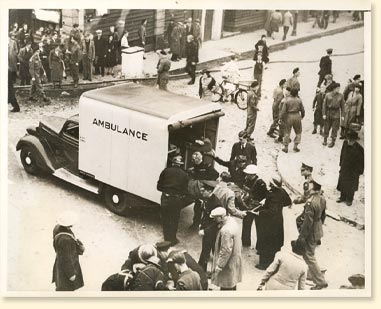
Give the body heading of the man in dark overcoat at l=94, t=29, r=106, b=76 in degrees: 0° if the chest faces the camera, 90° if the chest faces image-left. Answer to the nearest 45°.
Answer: approximately 0°

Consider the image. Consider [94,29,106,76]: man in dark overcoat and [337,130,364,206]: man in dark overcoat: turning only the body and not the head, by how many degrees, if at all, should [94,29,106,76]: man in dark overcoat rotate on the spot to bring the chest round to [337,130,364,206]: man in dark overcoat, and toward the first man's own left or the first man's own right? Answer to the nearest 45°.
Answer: approximately 90° to the first man's own left

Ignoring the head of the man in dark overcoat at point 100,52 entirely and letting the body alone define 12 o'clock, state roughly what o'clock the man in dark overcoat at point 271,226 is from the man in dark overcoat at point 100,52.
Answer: the man in dark overcoat at point 271,226 is roughly at 10 o'clock from the man in dark overcoat at point 100,52.

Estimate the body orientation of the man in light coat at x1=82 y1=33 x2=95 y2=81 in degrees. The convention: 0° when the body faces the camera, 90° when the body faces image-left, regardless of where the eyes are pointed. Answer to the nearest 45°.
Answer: approximately 0°
